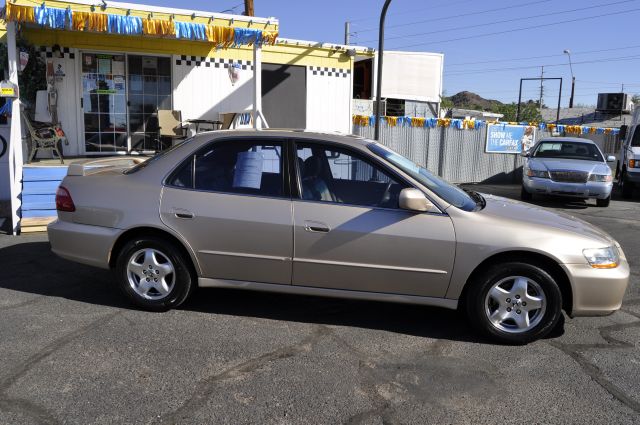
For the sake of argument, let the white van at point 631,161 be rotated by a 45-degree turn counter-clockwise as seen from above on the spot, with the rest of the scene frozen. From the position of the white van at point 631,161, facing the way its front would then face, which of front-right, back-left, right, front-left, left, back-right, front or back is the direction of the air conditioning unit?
back-left

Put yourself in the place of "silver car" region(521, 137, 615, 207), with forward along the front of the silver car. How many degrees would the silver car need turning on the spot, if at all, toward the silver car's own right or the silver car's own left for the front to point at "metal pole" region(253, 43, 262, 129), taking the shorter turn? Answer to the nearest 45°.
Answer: approximately 45° to the silver car's own right

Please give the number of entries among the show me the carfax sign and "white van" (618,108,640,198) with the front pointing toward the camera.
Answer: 2

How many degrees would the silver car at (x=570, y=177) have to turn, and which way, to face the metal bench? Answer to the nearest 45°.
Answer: approximately 45° to its right

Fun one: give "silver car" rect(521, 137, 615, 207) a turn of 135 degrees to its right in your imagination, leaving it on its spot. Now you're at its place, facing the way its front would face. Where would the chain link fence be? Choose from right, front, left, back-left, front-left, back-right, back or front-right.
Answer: front
